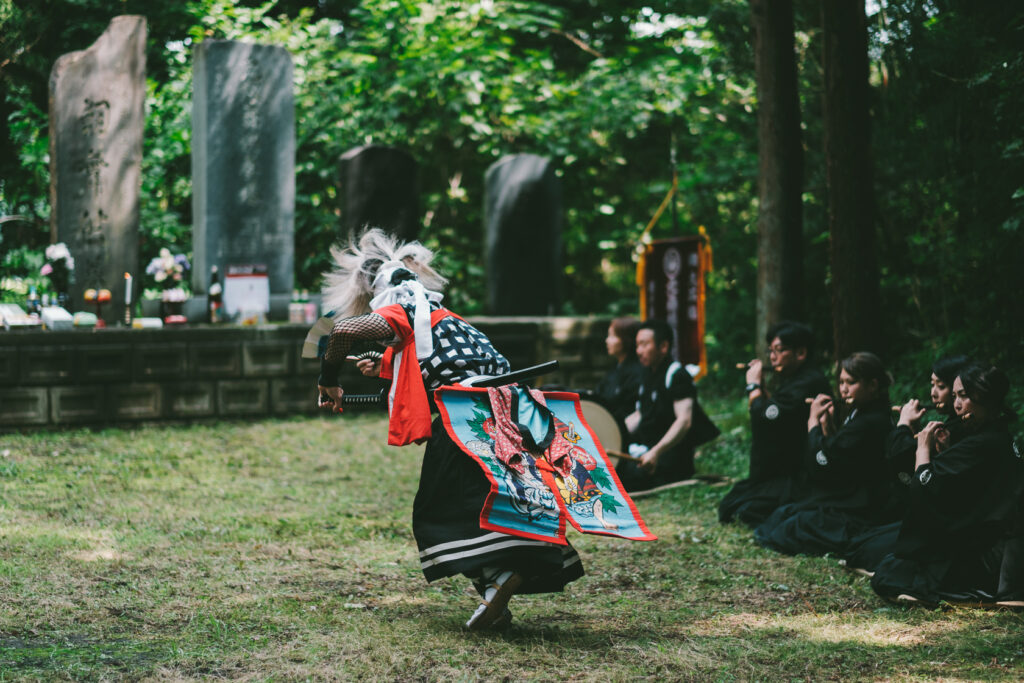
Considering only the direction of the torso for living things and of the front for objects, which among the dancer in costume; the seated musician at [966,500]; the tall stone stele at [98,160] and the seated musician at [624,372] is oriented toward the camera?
the tall stone stele

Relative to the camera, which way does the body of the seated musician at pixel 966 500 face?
to the viewer's left

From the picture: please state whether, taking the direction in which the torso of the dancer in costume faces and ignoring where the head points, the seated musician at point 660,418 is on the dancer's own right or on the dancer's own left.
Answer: on the dancer's own right

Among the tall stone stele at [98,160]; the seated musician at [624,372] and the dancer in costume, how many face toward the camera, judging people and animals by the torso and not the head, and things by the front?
1

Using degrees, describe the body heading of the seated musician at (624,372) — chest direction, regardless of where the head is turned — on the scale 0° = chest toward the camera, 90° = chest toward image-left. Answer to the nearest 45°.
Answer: approximately 90°

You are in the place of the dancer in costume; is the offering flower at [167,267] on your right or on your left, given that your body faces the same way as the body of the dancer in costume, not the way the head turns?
on your right

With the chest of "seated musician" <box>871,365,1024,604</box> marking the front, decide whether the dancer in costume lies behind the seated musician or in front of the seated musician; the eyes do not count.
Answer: in front
